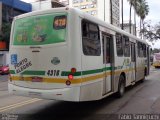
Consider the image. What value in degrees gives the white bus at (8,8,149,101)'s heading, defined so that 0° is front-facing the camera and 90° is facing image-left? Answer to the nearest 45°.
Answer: approximately 225°

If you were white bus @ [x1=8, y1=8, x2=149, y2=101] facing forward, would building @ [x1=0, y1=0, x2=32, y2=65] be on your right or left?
on your left
